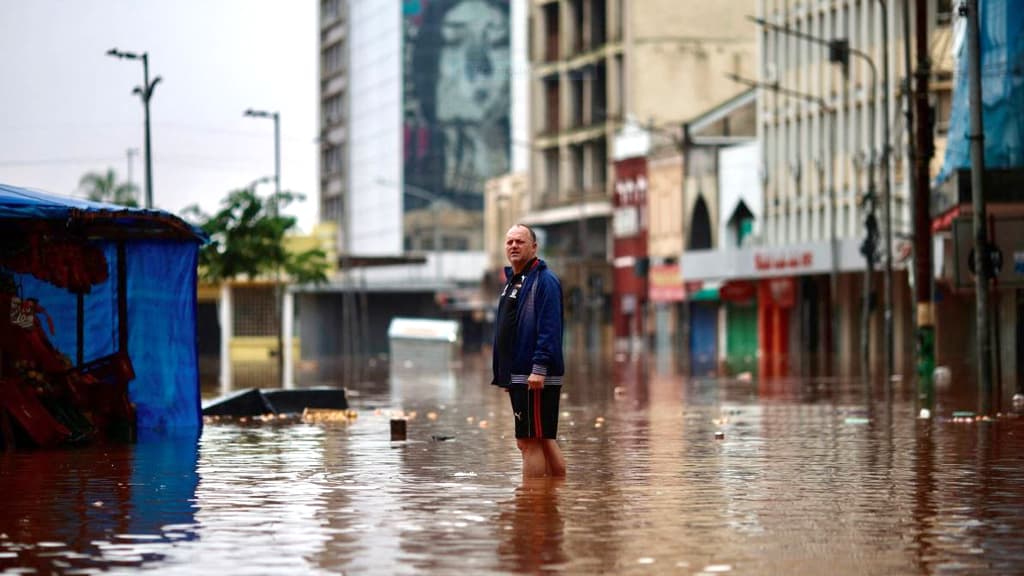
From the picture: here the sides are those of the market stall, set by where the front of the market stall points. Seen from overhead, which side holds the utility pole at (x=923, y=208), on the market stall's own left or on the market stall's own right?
on the market stall's own left

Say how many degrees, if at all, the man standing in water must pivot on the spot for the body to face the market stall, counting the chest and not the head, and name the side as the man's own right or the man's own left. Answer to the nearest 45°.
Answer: approximately 90° to the man's own right

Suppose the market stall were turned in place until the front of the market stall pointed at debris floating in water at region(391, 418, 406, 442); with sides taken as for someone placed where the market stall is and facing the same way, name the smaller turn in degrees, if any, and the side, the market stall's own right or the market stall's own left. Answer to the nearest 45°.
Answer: approximately 45° to the market stall's own left

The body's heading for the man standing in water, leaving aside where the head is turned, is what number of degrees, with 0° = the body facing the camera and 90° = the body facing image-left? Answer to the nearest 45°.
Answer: approximately 45°

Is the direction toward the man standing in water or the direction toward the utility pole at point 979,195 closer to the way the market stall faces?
the man standing in water
